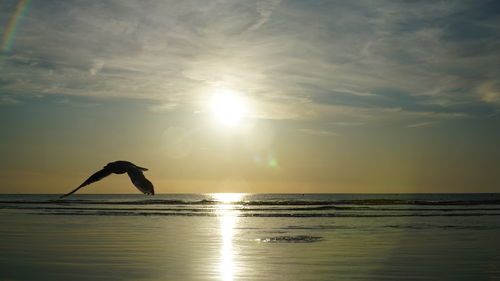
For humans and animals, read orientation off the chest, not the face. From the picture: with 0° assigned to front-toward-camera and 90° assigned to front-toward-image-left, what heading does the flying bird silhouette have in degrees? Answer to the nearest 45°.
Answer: approximately 270°
